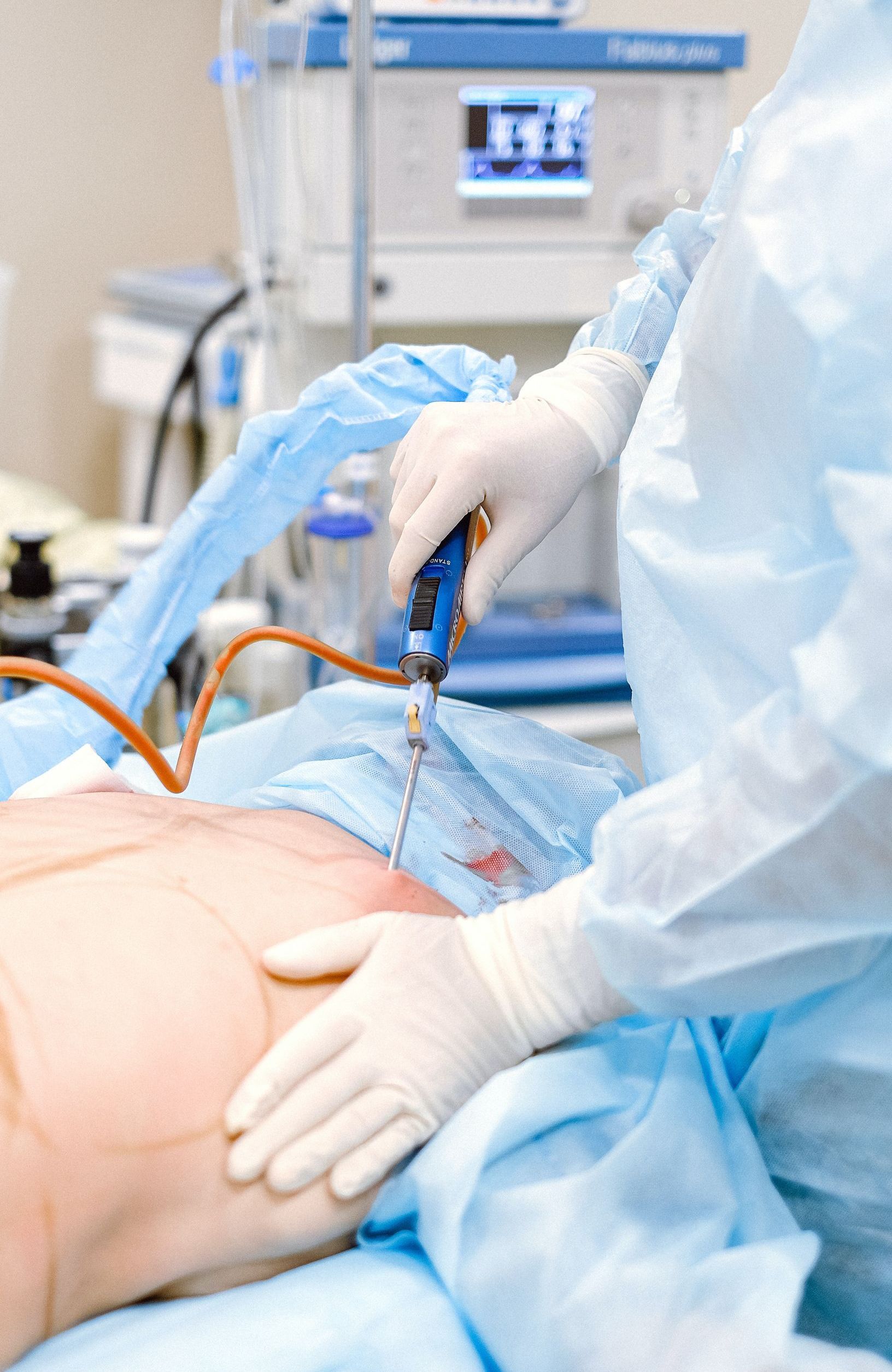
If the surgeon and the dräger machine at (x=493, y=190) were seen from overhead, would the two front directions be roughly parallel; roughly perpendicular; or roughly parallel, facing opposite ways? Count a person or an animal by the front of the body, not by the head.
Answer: roughly perpendicular

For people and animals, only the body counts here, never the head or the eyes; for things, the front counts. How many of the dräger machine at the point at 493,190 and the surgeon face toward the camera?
1

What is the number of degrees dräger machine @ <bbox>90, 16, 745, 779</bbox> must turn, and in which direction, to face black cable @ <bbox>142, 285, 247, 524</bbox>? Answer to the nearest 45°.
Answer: approximately 135° to its right

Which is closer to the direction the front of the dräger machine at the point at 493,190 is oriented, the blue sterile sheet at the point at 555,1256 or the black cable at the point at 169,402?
the blue sterile sheet

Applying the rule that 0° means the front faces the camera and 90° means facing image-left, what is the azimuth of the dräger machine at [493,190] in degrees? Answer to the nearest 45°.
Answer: approximately 0°

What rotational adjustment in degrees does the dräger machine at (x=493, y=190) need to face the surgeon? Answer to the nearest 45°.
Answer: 0° — it already faces them

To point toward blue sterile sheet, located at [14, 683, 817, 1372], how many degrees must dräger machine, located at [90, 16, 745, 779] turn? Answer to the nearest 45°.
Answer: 0° — it already faces it

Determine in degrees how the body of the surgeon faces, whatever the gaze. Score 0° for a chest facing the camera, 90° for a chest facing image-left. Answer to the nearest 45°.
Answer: approximately 90°

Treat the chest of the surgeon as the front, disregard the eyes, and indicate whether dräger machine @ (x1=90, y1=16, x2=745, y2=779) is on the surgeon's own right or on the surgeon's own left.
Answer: on the surgeon's own right
